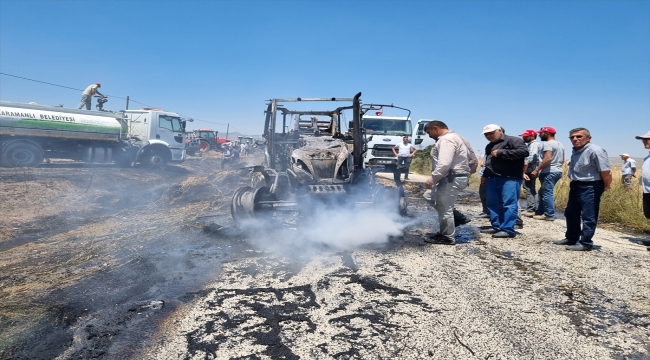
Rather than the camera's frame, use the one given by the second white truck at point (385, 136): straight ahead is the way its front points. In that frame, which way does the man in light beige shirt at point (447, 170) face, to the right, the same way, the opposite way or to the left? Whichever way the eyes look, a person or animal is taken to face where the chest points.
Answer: to the right

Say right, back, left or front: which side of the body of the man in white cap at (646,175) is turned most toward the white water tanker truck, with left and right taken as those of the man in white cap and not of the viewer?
front

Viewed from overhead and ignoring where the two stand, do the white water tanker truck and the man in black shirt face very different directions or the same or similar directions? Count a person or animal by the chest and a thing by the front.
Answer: very different directions

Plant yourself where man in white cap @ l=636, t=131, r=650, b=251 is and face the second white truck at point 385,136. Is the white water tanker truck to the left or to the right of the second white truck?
left

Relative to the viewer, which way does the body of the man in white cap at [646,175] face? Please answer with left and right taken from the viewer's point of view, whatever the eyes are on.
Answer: facing to the left of the viewer

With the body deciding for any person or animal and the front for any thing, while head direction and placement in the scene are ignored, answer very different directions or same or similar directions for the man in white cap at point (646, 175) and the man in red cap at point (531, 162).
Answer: same or similar directions

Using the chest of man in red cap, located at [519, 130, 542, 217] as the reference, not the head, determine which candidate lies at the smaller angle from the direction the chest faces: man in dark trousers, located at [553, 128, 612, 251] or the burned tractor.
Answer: the burned tractor

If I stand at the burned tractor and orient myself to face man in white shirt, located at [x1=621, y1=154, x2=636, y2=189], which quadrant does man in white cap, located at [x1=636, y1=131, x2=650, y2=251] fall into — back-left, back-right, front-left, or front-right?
front-right

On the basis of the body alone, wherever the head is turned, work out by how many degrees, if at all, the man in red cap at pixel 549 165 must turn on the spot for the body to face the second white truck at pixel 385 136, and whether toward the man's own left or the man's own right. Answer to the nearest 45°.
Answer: approximately 45° to the man's own right

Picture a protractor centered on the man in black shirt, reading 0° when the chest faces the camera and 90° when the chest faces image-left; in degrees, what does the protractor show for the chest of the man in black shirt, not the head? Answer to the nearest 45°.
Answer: approximately 45°

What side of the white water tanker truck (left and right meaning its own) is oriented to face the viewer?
right

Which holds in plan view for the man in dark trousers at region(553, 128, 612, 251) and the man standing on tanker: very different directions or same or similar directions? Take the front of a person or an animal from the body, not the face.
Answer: very different directions

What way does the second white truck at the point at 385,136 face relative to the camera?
toward the camera

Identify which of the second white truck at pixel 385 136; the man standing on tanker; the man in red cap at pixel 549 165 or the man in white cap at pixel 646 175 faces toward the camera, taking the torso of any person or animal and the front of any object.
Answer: the second white truck

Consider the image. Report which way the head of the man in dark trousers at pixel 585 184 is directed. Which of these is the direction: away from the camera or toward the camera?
toward the camera

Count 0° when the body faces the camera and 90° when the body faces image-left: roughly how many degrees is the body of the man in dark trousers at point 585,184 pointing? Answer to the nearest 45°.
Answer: approximately 45°
